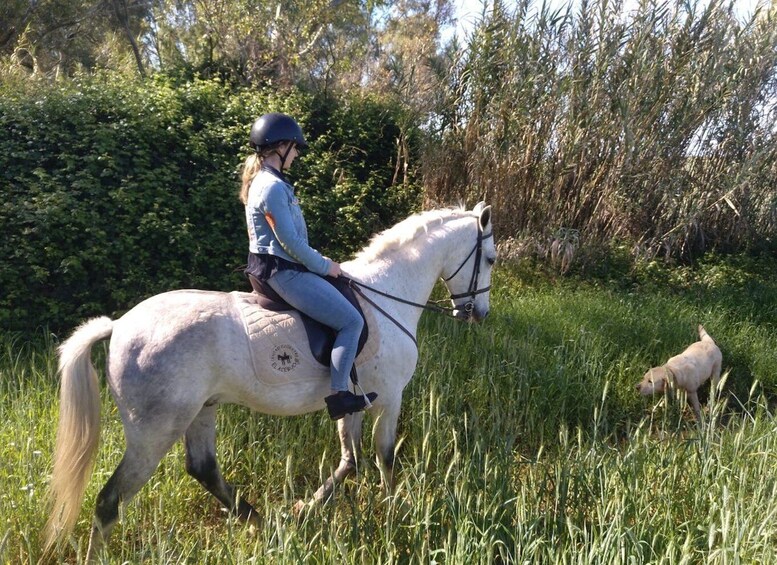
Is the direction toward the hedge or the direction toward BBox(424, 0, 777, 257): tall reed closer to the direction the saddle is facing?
the tall reed

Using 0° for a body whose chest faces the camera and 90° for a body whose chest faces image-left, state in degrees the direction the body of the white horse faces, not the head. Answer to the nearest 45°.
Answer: approximately 270°

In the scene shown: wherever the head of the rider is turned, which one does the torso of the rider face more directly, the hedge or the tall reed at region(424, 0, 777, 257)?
the tall reed

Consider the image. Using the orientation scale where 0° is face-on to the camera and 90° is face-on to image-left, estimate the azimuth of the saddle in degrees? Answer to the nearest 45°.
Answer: approximately 270°

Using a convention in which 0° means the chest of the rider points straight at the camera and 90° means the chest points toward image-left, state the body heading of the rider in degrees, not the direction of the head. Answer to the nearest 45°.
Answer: approximately 270°

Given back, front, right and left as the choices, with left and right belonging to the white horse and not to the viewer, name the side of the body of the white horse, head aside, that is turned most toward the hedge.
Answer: left

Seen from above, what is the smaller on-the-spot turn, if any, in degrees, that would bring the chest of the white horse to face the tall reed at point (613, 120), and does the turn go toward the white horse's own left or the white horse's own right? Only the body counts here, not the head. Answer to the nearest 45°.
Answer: approximately 45° to the white horse's own left

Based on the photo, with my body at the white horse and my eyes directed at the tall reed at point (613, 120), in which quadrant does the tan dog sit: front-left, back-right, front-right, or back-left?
front-right

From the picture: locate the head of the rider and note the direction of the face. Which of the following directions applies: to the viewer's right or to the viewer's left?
to the viewer's right

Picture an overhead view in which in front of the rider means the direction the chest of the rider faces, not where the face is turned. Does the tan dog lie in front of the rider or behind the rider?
in front

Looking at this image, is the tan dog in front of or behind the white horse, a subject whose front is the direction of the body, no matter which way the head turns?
in front
